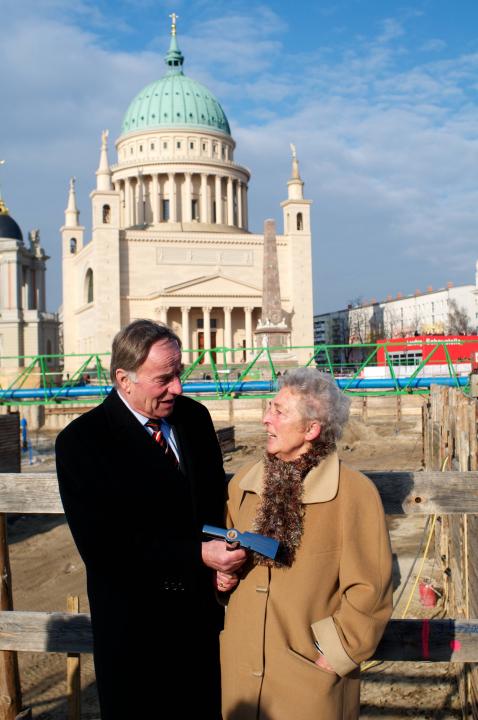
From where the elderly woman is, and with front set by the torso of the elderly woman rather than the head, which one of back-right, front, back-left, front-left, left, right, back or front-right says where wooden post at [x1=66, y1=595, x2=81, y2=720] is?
right

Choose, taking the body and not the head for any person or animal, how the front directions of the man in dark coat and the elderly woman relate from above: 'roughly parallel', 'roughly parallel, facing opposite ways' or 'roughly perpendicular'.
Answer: roughly perpendicular

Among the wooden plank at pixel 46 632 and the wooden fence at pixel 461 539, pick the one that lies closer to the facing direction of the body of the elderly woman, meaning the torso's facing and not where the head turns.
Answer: the wooden plank

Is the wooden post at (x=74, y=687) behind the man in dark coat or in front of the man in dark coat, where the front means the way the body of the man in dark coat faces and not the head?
behind

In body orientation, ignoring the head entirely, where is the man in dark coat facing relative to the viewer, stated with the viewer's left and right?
facing the viewer and to the right of the viewer

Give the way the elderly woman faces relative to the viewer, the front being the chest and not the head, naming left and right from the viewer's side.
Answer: facing the viewer and to the left of the viewer

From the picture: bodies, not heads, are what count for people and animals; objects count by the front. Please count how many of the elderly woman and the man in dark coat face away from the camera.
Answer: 0

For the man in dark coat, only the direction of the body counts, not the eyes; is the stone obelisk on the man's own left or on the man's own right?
on the man's own left

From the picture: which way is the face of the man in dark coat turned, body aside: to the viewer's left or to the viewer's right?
to the viewer's right

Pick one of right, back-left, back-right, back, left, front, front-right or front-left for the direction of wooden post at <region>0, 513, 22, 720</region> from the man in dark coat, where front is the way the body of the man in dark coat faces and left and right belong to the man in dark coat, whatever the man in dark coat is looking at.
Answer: back

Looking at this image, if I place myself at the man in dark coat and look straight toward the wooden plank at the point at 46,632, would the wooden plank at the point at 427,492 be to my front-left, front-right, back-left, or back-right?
back-right
